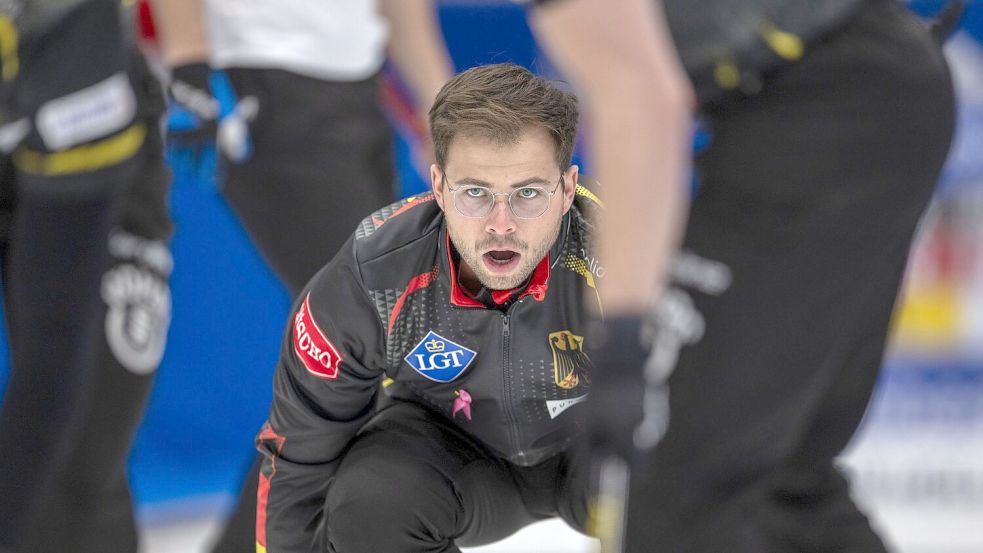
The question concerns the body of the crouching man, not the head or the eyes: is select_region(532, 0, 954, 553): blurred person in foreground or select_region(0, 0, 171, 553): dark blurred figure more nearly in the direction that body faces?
the blurred person in foreground

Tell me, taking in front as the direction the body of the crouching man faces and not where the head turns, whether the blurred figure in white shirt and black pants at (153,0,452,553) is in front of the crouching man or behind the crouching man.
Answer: behind

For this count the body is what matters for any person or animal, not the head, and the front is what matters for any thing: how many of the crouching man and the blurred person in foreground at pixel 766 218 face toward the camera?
1
